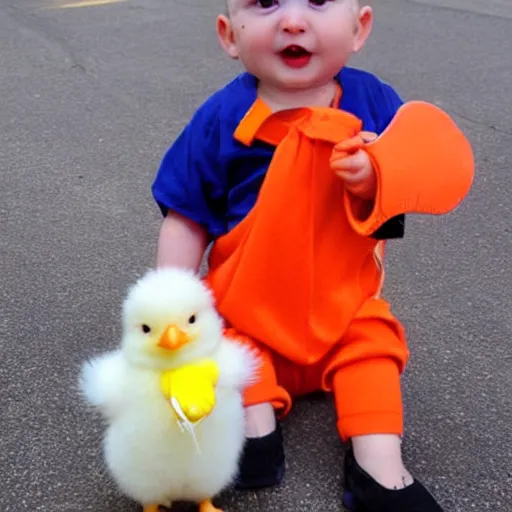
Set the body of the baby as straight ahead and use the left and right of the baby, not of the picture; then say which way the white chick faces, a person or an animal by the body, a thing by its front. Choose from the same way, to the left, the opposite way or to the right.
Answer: the same way

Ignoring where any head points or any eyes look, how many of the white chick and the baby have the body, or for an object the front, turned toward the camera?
2

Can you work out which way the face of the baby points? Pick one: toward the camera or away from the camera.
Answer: toward the camera

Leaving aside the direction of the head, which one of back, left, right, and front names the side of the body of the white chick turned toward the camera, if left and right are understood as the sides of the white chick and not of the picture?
front

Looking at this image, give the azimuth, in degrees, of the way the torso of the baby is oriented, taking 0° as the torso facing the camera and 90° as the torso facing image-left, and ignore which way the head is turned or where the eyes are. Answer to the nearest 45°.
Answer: approximately 0°
